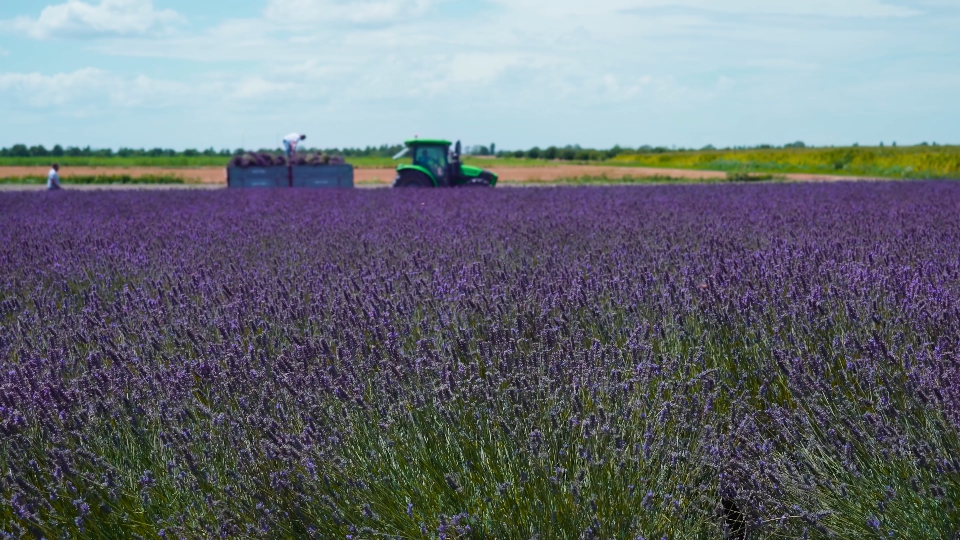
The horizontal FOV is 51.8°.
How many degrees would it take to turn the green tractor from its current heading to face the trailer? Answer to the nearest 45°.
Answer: approximately 135° to its left

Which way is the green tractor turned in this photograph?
to the viewer's right

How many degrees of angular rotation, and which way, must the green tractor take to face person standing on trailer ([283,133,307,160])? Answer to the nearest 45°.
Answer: approximately 135° to its left
